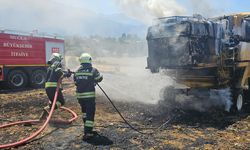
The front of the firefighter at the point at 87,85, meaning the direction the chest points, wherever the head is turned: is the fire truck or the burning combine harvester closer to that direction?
the burning combine harvester

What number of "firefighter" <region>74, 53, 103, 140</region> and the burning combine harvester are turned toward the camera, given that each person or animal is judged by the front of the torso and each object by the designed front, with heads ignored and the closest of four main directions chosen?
0

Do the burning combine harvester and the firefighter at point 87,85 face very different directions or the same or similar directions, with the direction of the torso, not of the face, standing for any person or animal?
same or similar directions

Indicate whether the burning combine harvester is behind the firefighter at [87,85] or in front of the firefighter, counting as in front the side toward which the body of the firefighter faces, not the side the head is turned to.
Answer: in front

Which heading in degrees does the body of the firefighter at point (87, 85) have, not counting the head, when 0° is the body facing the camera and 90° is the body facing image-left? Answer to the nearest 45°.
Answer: approximately 225°

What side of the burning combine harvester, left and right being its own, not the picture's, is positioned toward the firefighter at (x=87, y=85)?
back
